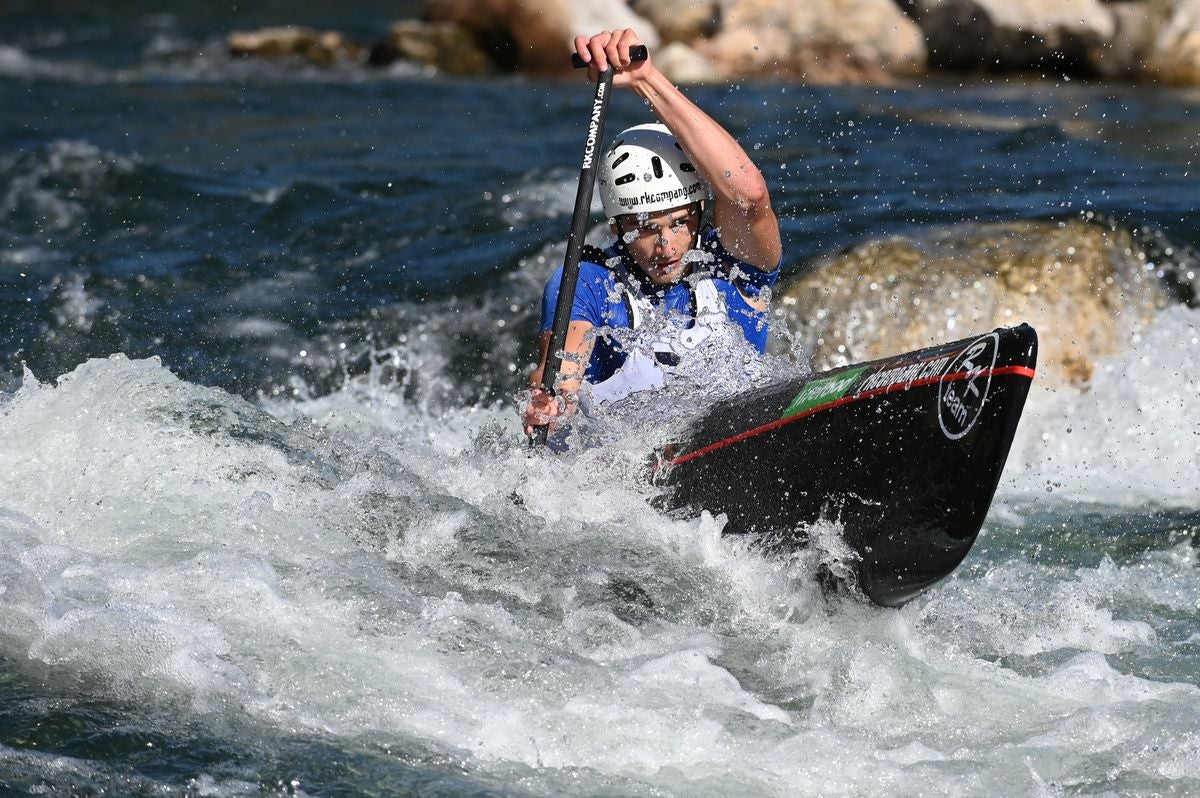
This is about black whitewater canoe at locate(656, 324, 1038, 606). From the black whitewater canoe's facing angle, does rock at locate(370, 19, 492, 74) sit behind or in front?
behind

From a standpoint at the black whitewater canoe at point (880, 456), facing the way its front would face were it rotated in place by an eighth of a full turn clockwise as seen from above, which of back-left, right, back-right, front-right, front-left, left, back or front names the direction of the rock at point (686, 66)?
back

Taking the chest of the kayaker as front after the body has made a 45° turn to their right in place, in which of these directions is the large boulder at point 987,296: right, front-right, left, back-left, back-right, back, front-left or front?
back

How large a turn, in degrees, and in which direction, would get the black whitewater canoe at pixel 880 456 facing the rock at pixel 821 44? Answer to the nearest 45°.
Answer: approximately 135° to its left

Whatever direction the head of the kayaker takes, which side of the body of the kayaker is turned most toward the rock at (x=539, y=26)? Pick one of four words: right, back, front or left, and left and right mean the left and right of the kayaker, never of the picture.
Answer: back

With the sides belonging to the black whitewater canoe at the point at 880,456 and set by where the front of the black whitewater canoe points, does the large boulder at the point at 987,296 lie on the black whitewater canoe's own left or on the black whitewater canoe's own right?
on the black whitewater canoe's own left

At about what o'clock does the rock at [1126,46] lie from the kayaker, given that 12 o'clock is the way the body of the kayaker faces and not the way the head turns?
The rock is roughly at 7 o'clock from the kayaker.

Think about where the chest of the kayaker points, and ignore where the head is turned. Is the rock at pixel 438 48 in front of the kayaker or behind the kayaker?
behind

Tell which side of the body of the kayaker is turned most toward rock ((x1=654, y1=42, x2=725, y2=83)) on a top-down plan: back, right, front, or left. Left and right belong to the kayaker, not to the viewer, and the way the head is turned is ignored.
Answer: back

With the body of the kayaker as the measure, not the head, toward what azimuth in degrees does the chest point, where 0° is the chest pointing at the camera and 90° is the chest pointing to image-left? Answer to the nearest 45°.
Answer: approximately 0°

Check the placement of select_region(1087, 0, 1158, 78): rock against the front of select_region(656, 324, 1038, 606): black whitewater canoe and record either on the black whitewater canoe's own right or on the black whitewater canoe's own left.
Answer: on the black whitewater canoe's own left

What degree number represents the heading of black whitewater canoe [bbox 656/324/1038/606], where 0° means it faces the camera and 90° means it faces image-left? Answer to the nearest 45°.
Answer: approximately 315°

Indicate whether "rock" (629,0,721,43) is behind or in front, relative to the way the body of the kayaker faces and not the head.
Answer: behind
